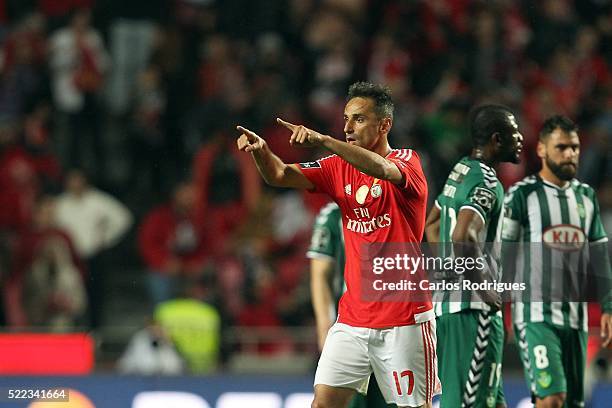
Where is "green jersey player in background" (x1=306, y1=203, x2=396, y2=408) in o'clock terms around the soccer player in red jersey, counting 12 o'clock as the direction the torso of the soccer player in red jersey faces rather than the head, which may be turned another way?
The green jersey player in background is roughly at 4 o'clock from the soccer player in red jersey.

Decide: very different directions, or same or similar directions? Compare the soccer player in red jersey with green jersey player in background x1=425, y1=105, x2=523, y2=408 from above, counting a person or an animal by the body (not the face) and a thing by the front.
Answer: very different directions

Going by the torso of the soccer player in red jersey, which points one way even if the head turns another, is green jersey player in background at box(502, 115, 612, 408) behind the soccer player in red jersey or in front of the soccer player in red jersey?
behind

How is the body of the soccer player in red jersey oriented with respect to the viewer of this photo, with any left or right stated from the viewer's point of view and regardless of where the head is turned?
facing the viewer and to the left of the viewer
